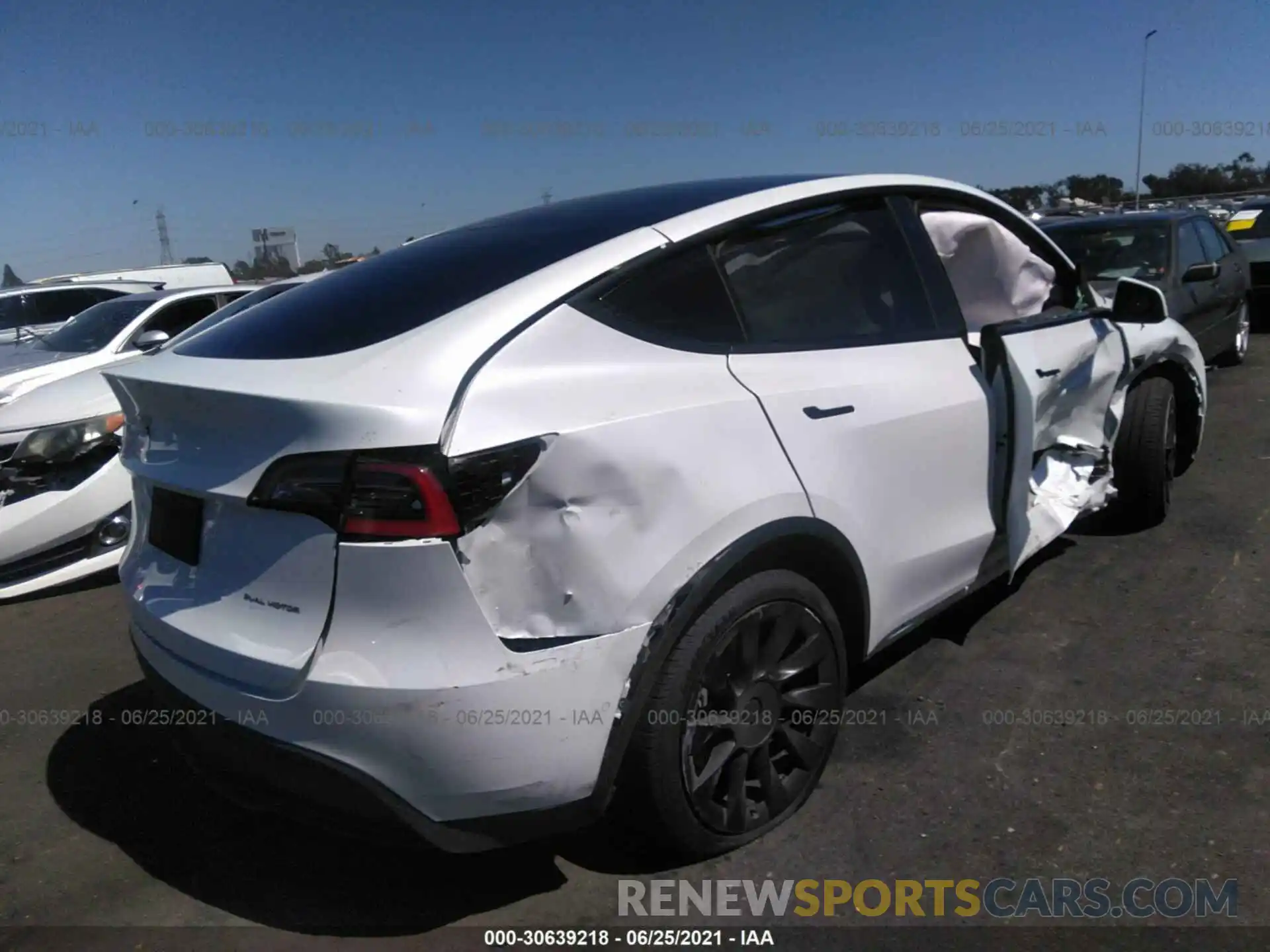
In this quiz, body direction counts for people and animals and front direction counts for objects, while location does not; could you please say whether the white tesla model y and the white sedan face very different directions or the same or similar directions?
very different directions

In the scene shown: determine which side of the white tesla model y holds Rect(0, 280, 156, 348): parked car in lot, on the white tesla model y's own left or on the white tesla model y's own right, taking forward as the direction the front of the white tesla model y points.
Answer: on the white tesla model y's own left

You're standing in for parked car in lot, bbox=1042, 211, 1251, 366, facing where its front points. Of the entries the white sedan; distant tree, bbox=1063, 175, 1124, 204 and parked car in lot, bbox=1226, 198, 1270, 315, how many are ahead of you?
1

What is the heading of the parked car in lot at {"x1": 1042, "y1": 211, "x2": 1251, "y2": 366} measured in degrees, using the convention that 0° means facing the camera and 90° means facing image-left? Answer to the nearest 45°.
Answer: approximately 45°

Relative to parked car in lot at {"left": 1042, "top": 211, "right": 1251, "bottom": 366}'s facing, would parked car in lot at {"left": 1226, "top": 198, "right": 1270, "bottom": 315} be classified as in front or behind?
behind

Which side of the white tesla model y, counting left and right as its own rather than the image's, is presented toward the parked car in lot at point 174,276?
left

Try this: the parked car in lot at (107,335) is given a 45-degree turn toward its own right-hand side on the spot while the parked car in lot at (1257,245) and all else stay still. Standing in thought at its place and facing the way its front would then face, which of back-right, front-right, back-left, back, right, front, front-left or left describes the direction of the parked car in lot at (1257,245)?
back

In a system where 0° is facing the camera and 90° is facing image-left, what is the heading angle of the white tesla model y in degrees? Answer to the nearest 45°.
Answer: approximately 225°

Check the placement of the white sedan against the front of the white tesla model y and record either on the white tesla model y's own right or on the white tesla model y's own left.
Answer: on the white tesla model y's own left

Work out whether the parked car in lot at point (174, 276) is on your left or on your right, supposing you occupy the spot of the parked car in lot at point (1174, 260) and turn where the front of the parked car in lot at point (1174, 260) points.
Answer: on your right
